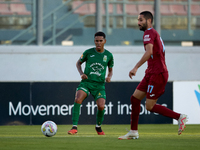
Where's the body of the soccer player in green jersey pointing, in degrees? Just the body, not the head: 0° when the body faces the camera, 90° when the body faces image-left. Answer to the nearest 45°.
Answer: approximately 0°

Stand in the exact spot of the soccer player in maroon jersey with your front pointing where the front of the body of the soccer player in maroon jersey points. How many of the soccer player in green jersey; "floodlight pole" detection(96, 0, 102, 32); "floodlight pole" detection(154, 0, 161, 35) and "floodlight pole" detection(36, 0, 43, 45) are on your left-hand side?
0

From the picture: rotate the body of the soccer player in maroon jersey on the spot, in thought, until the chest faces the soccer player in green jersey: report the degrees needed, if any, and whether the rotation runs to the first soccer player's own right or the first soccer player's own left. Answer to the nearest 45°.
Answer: approximately 45° to the first soccer player's own right

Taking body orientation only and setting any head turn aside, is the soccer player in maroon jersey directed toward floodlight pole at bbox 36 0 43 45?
no

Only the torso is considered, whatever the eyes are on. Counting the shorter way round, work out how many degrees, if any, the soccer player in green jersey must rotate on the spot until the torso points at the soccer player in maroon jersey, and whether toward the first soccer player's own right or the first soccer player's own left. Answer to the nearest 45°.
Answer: approximately 45° to the first soccer player's own left

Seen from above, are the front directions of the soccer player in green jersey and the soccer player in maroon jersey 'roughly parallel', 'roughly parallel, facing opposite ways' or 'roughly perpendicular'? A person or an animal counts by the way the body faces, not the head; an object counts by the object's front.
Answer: roughly perpendicular

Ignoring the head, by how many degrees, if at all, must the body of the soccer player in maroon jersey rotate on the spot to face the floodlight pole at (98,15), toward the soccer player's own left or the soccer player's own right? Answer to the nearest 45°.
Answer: approximately 90° to the soccer player's own right

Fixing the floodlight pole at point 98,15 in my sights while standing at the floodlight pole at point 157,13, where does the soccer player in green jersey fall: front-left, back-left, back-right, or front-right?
front-left

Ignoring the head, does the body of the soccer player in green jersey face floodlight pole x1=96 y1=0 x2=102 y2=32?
no

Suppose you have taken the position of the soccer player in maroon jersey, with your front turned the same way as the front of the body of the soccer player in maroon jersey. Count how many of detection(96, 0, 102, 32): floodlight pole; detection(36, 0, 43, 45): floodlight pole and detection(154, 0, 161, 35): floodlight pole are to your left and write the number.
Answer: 0

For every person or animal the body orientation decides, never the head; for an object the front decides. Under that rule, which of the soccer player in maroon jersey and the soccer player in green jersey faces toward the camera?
the soccer player in green jersey

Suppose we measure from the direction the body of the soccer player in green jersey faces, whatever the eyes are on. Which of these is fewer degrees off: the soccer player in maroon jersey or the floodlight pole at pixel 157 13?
the soccer player in maroon jersey

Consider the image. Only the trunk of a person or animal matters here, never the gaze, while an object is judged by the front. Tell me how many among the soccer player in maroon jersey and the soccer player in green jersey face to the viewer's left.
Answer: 1

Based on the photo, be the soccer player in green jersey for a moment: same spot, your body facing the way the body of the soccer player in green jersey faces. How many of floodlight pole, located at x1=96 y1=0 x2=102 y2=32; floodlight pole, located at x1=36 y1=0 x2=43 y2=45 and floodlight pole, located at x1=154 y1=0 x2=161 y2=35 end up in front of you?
0

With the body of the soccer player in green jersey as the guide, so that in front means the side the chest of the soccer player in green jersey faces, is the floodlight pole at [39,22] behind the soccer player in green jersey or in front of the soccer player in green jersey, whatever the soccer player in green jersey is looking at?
behind

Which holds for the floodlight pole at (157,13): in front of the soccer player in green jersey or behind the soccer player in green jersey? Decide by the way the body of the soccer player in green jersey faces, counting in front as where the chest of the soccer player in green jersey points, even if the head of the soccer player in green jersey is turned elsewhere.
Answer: behind

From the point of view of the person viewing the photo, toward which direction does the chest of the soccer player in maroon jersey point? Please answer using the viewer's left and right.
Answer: facing to the left of the viewer

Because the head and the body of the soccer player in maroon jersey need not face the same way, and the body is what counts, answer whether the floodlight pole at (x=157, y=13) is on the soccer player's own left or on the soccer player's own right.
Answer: on the soccer player's own right
